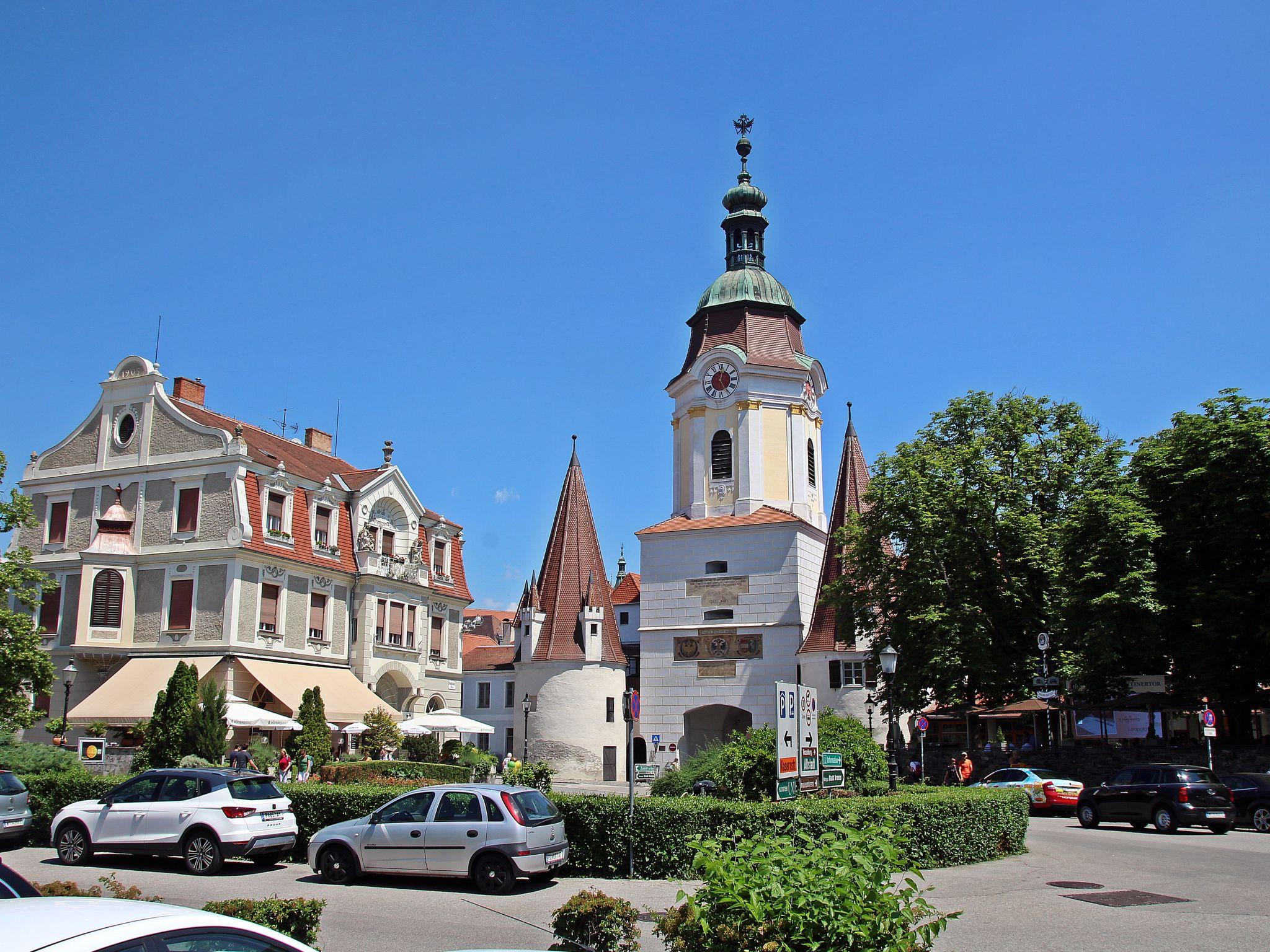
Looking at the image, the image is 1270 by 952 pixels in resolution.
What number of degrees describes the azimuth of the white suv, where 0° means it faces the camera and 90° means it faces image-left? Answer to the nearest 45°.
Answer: approximately 135°

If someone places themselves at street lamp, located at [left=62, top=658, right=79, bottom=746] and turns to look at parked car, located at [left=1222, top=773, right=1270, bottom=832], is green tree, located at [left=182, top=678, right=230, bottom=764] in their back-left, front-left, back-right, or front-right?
front-right

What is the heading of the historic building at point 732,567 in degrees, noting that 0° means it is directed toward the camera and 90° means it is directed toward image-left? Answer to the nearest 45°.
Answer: approximately 0°

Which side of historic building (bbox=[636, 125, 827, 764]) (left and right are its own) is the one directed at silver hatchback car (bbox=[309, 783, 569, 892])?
front

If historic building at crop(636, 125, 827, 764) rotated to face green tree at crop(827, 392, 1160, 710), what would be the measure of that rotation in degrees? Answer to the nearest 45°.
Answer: approximately 45° to its left

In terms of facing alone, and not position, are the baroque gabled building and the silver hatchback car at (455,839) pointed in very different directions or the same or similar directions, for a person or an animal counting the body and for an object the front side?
very different directions

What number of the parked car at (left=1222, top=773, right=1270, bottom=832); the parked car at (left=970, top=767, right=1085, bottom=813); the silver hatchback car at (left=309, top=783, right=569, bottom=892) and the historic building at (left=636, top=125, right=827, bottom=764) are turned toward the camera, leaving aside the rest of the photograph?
1

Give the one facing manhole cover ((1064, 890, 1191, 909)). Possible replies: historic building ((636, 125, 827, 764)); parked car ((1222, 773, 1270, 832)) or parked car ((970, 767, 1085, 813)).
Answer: the historic building
